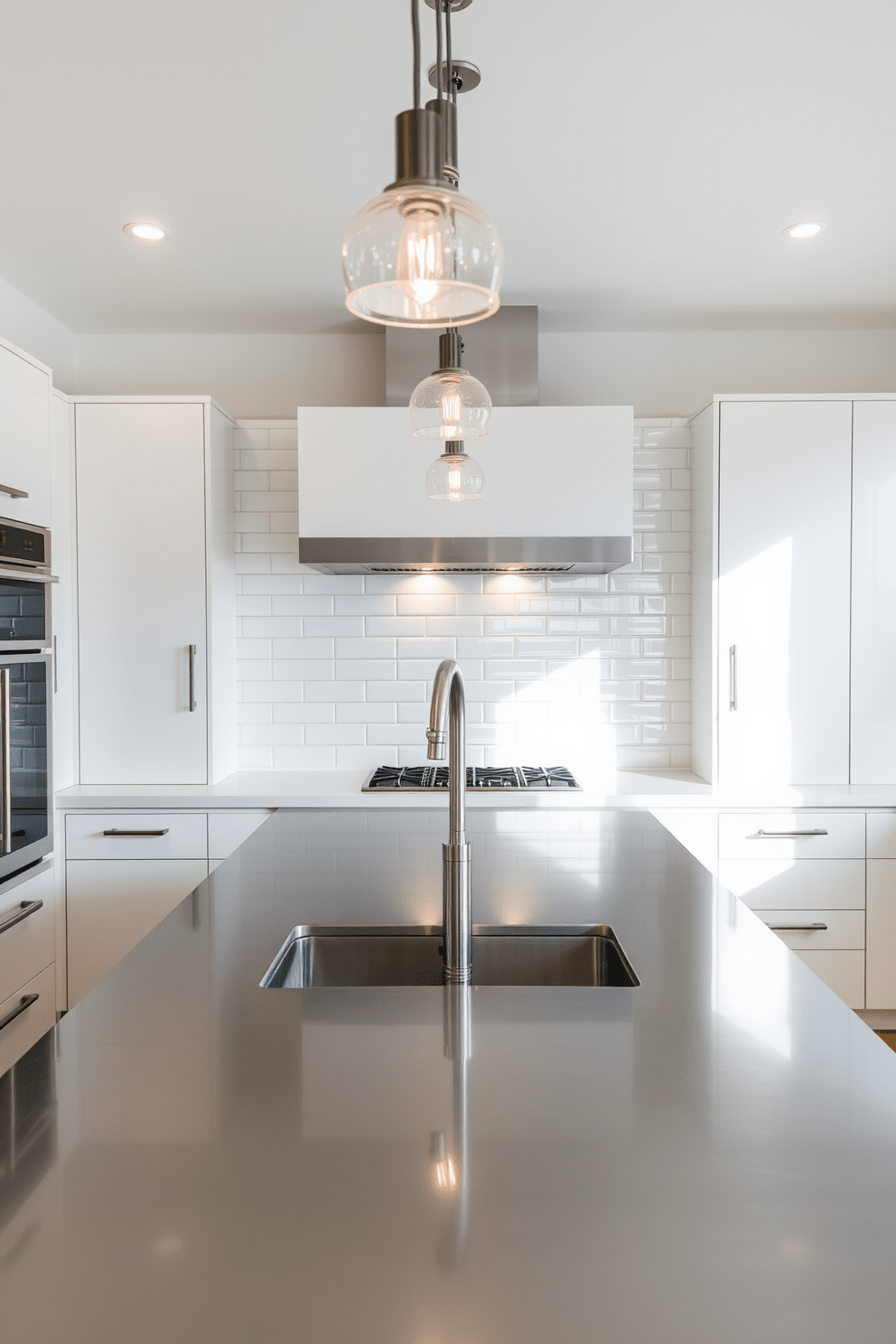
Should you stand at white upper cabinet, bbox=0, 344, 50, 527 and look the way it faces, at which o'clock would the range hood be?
The range hood is roughly at 11 o'clock from the white upper cabinet.

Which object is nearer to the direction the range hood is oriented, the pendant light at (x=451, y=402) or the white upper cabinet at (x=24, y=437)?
the pendant light

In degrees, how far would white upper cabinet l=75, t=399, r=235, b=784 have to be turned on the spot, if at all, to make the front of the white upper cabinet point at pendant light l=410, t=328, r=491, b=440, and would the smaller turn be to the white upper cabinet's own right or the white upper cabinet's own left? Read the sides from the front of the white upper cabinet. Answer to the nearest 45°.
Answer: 0° — it already faces it

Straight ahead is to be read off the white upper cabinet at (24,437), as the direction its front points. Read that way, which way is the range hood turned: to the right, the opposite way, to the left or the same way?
to the right

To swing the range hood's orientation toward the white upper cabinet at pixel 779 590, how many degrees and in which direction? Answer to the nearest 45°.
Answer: approximately 90° to its left

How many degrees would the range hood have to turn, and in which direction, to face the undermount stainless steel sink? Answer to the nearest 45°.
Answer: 0° — it already faces it

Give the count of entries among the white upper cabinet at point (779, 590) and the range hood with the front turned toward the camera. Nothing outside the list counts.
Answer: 2

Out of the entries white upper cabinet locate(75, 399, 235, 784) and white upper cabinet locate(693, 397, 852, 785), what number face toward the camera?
2

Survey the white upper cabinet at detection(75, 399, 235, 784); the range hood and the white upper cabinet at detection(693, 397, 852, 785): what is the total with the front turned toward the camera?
3

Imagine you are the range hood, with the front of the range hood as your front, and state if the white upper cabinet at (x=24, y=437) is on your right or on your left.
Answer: on your right

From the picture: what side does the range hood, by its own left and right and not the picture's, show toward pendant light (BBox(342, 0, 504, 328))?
front

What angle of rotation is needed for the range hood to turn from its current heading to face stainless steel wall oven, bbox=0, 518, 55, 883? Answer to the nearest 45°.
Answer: approximately 90° to its right
